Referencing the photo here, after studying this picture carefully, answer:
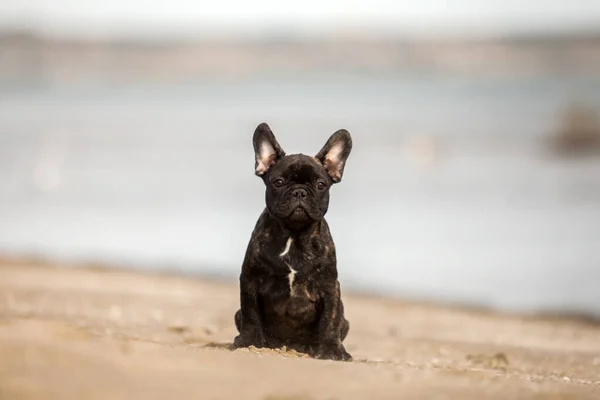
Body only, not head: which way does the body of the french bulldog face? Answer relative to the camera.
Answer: toward the camera
